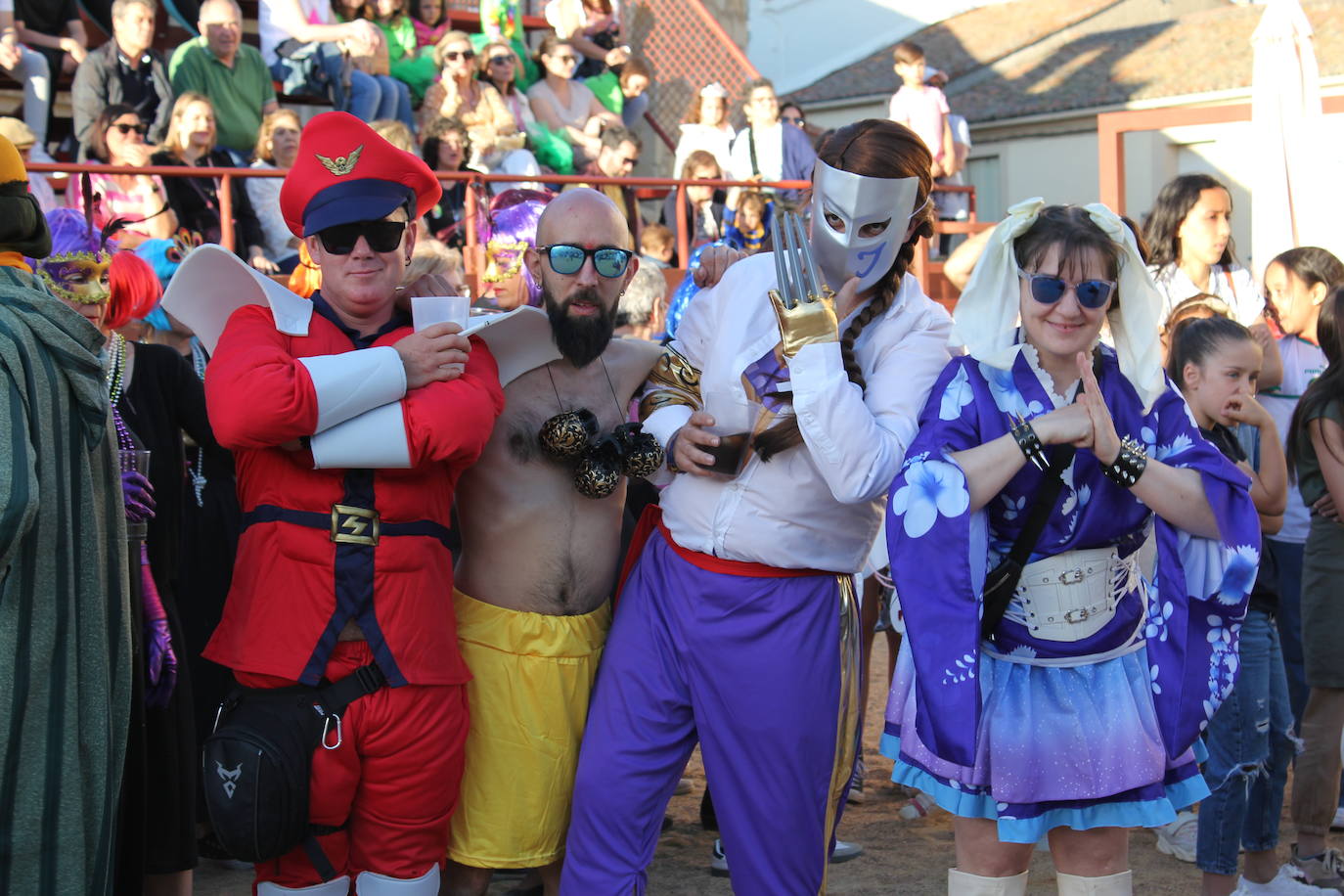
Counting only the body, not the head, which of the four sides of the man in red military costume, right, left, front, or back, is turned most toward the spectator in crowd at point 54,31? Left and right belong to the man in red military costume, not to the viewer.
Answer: back

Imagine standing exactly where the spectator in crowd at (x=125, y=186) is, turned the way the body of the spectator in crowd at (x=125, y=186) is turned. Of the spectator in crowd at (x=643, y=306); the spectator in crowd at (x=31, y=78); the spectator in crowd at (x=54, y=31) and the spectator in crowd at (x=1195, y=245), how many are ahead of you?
2

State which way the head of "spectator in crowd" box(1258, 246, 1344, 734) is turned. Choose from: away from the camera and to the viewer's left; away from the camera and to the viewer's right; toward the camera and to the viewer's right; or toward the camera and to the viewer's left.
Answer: toward the camera and to the viewer's left

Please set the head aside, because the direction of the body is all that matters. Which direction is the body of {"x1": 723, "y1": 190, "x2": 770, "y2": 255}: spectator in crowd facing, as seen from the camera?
toward the camera

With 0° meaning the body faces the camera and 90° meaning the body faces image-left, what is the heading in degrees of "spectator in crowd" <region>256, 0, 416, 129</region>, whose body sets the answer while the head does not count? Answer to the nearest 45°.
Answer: approximately 315°

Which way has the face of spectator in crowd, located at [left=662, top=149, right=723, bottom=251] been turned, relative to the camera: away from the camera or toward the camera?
toward the camera

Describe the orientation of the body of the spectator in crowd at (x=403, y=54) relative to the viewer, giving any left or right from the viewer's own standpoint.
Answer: facing the viewer and to the right of the viewer

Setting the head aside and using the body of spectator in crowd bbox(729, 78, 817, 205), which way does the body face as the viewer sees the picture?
toward the camera

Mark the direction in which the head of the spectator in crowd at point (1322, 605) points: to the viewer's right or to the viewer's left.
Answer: to the viewer's left

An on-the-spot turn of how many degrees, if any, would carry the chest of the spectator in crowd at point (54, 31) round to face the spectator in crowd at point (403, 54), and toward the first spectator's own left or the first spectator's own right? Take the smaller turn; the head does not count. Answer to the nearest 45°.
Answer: approximately 45° to the first spectator's own left

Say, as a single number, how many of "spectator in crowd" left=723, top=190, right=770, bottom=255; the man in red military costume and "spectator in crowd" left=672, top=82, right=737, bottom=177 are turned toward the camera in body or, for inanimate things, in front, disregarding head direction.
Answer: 3

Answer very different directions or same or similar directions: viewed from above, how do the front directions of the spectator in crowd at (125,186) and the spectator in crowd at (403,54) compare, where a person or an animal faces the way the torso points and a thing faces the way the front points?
same or similar directions

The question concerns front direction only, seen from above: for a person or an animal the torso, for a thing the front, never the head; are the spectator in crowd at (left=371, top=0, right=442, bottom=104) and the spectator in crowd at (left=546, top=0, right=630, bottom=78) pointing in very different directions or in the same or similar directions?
same or similar directions

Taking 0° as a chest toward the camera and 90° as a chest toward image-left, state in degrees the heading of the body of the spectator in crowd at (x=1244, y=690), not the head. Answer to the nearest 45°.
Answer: approximately 315°

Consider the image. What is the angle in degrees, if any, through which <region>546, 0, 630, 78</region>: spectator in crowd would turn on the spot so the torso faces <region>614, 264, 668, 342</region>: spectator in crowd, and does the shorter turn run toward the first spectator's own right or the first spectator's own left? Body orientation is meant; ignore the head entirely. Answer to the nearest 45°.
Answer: approximately 45° to the first spectator's own right
